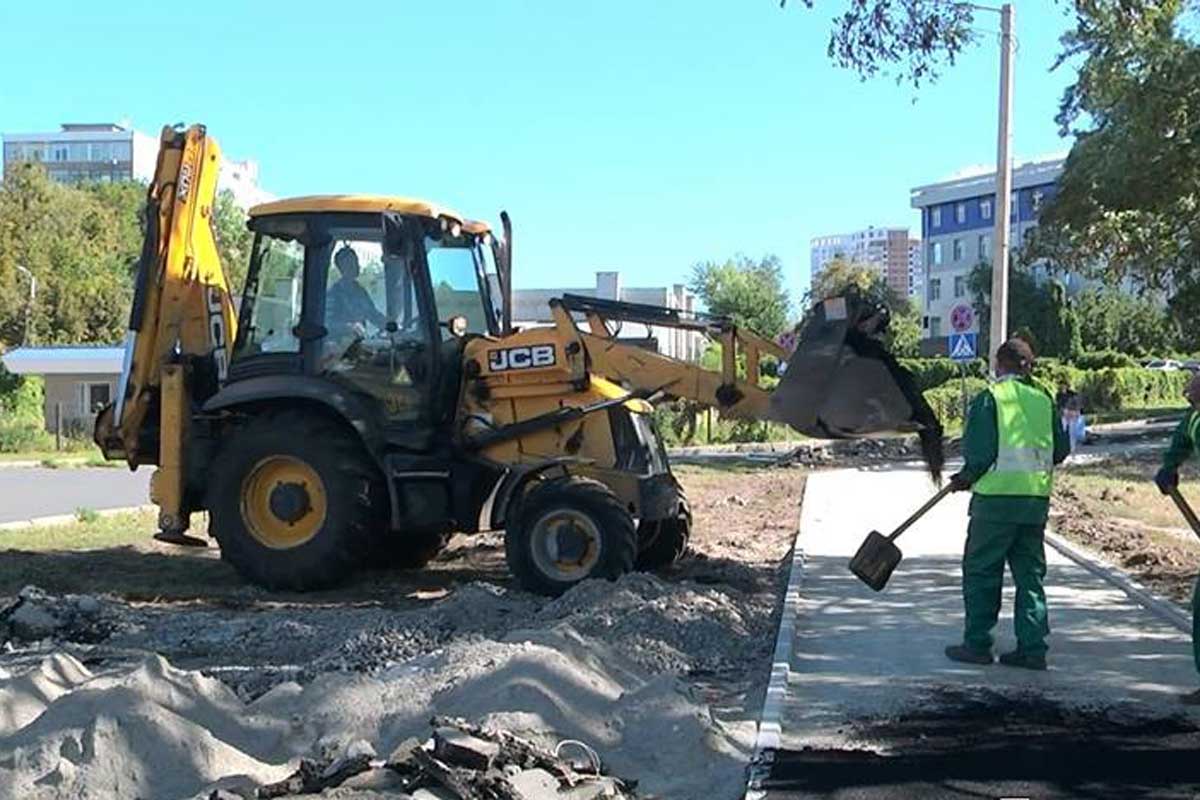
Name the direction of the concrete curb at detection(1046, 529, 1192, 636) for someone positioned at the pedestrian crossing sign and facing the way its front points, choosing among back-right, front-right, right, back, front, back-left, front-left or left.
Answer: front

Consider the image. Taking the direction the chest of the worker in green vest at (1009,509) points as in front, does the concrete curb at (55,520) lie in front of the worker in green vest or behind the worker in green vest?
in front

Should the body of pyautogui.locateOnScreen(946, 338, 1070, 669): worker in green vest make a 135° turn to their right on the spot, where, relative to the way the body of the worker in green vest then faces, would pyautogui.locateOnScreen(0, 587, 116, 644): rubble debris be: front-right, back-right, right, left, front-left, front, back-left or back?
back

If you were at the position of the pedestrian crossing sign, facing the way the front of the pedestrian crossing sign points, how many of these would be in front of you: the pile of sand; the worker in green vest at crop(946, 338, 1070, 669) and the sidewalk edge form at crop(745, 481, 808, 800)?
3

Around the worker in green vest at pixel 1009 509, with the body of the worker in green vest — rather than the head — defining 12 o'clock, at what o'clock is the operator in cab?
The operator in cab is roughly at 11 o'clock from the worker in green vest.

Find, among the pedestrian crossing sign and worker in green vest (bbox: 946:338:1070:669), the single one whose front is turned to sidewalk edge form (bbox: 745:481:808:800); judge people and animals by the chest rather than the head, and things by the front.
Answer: the pedestrian crossing sign

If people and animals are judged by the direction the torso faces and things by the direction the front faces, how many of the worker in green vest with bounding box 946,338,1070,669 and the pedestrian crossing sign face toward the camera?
1

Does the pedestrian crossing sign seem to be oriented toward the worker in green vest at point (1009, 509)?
yes

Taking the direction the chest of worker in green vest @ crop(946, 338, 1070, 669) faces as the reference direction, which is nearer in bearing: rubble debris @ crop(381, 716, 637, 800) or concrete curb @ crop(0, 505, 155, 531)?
the concrete curb

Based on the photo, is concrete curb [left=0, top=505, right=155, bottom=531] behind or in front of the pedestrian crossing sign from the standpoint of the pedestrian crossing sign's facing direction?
in front

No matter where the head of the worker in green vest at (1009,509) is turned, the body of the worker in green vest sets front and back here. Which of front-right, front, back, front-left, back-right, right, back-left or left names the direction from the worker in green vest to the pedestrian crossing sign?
front-right

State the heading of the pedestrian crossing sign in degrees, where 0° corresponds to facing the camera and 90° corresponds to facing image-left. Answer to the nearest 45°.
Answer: approximately 0°

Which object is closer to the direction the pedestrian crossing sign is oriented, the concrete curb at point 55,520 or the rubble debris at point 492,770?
the rubble debris

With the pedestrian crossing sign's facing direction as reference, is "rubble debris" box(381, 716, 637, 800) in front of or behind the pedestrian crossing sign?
in front

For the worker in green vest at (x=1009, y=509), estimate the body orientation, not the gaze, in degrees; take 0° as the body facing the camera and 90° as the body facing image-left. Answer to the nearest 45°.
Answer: approximately 135°

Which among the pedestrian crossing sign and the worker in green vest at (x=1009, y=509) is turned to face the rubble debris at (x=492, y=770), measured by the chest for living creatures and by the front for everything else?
the pedestrian crossing sign
